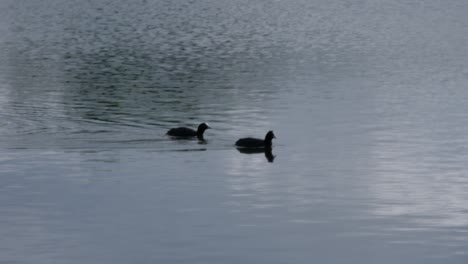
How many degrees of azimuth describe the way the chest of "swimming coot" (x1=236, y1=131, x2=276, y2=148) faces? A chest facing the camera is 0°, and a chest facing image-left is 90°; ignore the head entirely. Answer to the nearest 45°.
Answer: approximately 270°
